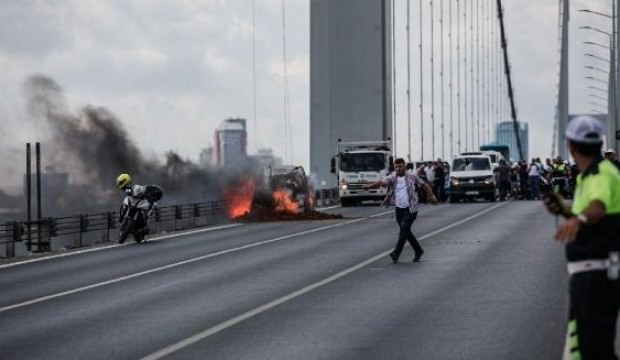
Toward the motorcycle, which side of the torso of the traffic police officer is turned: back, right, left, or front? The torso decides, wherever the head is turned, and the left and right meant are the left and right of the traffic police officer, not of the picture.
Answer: front

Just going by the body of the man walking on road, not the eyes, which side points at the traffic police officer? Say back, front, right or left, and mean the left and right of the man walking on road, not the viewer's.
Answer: front

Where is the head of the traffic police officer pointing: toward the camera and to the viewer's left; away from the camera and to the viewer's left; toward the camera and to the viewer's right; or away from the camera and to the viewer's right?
away from the camera and to the viewer's left

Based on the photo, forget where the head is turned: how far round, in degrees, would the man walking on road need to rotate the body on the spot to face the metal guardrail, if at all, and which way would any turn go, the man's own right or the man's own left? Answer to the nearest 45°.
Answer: approximately 135° to the man's own right

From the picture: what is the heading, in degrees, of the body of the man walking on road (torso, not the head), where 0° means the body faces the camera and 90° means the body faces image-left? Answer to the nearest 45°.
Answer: approximately 0°

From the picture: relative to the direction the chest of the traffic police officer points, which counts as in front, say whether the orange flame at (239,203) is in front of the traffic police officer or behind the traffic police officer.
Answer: in front

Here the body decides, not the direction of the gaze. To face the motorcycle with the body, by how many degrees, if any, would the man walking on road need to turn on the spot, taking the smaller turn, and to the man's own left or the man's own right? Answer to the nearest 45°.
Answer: approximately 135° to the man's own right

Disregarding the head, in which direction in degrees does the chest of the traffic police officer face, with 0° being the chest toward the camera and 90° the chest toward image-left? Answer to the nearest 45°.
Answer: approximately 135°
